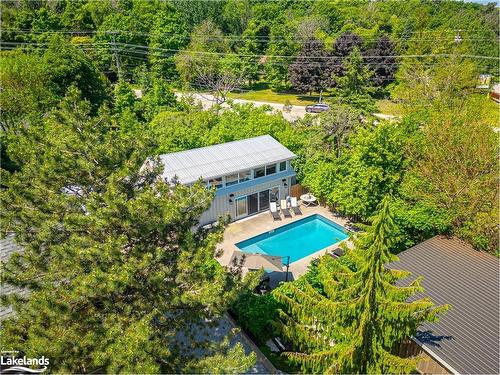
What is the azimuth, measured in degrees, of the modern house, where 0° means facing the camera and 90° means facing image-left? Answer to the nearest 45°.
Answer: approximately 315°

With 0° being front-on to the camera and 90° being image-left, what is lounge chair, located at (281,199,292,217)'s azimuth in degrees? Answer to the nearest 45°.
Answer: approximately 315°

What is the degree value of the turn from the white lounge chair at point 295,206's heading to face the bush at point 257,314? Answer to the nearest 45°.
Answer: approximately 45° to its right

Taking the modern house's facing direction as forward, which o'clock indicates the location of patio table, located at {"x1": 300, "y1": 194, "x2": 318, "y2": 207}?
The patio table is roughly at 10 o'clock from the modern house.

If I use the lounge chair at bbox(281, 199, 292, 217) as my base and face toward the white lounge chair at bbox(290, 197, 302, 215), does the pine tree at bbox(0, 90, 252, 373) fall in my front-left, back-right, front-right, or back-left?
back-right

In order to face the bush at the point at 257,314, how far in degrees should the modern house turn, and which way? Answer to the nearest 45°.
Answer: approximately 45° to its right

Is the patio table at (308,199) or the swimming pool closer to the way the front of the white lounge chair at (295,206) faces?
the swimming pool

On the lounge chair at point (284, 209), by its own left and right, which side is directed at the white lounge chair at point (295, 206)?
left

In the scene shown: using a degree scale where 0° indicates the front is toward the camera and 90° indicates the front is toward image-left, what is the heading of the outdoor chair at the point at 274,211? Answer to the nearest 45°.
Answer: approximately 315°

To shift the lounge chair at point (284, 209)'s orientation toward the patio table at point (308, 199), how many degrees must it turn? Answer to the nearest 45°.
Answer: approximately 90° to its left

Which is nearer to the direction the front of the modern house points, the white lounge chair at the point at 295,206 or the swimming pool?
the swimming pool

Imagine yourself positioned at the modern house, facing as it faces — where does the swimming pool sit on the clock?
The swimming pool is roughly at 12 o'clock from the modern house.

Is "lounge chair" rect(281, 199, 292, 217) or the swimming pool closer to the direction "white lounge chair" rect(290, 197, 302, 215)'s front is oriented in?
the swimming pool

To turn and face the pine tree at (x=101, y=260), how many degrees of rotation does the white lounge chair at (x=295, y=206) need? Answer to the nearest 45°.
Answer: approximately 45° to its right
